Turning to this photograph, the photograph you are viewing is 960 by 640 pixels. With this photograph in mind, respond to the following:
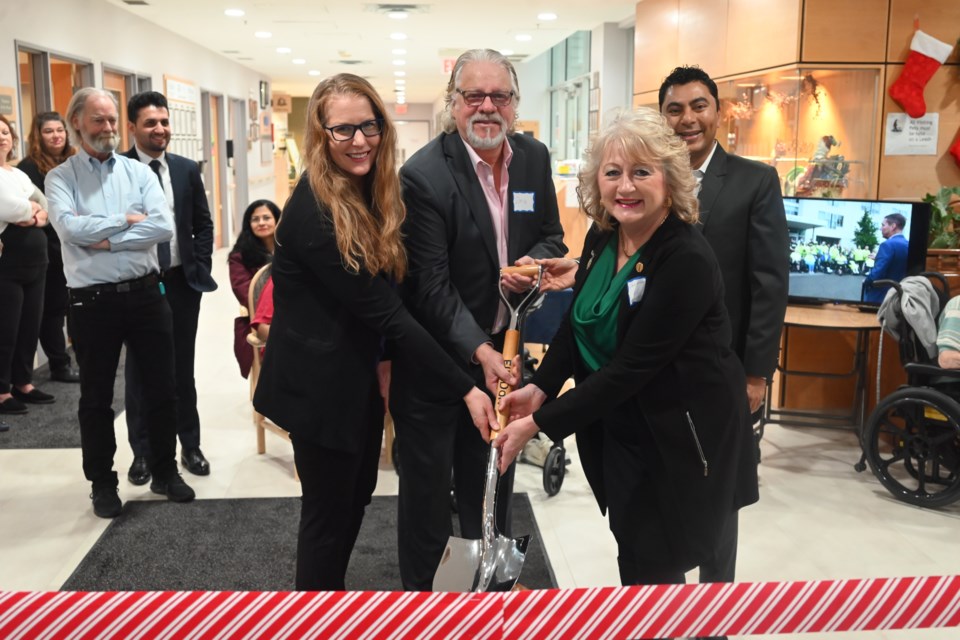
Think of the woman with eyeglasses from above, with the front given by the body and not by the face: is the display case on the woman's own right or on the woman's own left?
on the woman's own left

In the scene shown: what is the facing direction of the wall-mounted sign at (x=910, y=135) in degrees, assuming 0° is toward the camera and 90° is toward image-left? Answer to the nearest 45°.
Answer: approximately 0°

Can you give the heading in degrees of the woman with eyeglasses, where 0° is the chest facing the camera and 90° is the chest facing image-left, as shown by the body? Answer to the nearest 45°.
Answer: approximately 315°

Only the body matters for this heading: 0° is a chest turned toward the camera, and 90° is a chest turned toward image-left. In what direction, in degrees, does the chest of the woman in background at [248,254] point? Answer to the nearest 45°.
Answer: approximately 0°

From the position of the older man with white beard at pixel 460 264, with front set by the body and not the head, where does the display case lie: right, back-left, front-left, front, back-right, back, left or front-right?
left

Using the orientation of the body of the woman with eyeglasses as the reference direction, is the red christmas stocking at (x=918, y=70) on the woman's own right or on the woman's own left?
on the woman's own left

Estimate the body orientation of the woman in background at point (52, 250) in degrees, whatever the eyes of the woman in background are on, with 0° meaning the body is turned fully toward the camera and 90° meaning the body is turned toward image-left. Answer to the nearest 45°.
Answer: approximately 315°

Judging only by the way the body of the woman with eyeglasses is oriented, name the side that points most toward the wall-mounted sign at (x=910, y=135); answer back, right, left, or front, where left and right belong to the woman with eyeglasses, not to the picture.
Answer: left

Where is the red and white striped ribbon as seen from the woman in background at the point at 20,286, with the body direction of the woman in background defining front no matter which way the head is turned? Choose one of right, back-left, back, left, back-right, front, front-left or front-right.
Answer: front-right

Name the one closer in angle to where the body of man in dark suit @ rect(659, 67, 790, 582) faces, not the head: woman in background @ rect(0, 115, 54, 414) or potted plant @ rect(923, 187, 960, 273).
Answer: the woman in background

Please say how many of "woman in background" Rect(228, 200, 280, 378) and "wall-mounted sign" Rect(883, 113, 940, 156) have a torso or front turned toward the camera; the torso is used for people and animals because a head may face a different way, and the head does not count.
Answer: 2

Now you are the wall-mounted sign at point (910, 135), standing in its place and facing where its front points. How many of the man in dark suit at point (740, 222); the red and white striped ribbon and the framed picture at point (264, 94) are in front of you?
2
